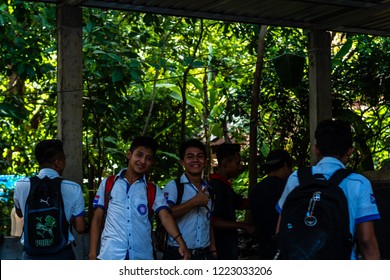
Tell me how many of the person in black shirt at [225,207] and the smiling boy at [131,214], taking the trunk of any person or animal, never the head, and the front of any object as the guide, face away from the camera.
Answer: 0

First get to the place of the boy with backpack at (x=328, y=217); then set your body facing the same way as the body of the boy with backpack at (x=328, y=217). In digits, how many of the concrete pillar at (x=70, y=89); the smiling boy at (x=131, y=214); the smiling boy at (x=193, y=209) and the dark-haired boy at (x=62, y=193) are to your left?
4

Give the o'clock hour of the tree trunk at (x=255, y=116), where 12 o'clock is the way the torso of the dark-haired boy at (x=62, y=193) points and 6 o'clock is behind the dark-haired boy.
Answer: The tree trunk is roughly at 1 o'clock from the dark-haired boy.

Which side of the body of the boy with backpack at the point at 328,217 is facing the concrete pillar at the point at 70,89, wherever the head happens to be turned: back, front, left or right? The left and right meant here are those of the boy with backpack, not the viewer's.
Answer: left

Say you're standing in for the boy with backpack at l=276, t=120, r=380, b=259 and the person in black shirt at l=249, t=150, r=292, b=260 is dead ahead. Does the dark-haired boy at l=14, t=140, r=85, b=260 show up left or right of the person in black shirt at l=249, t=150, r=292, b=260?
left

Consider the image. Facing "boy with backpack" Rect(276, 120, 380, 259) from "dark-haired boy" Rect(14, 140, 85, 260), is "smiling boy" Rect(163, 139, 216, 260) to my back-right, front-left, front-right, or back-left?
front-left

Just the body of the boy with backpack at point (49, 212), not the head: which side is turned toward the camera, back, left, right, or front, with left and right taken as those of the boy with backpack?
back

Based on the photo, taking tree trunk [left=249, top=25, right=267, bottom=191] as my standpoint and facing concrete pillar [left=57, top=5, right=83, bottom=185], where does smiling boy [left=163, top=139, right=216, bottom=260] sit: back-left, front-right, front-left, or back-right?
front-left

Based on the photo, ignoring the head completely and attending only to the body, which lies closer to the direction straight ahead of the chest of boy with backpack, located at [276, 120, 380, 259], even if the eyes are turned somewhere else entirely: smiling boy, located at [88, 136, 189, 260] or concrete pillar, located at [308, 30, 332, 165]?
the concrete pillar

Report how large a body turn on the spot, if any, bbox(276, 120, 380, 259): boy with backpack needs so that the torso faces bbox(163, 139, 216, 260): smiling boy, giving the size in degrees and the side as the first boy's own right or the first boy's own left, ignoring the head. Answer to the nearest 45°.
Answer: approximately 90° to the first boy's own left

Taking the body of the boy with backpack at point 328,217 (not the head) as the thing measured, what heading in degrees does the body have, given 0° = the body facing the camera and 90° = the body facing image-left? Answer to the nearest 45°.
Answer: approximately 225°

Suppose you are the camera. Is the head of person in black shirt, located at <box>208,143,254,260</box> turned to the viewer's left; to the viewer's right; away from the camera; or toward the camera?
to the viewer's right

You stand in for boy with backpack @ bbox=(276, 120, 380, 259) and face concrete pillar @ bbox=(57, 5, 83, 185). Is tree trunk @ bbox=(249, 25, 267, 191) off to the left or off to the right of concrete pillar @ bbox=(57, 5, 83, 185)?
right

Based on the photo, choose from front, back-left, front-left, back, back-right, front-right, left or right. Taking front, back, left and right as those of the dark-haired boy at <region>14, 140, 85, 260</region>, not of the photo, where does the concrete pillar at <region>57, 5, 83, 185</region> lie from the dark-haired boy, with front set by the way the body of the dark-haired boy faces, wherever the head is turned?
front

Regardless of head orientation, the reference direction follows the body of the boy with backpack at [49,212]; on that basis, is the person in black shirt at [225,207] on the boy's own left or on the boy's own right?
on the boy's own right

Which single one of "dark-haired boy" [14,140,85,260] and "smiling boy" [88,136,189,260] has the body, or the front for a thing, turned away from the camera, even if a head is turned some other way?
the dark-haired boy

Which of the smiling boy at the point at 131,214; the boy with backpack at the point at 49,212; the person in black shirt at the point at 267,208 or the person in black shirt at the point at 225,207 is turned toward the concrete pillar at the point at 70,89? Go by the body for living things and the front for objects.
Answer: the boy with backpack
